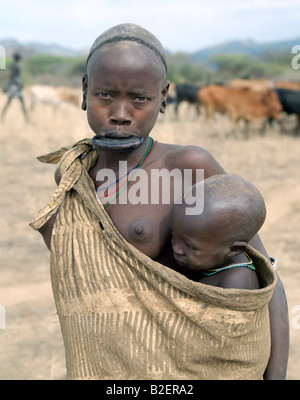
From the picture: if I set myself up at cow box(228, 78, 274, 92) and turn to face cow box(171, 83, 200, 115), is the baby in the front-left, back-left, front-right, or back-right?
front-left

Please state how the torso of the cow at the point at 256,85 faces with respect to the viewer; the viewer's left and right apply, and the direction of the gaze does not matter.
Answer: facing to the right of the viewer

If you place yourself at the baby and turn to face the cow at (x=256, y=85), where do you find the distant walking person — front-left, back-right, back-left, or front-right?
front-left
